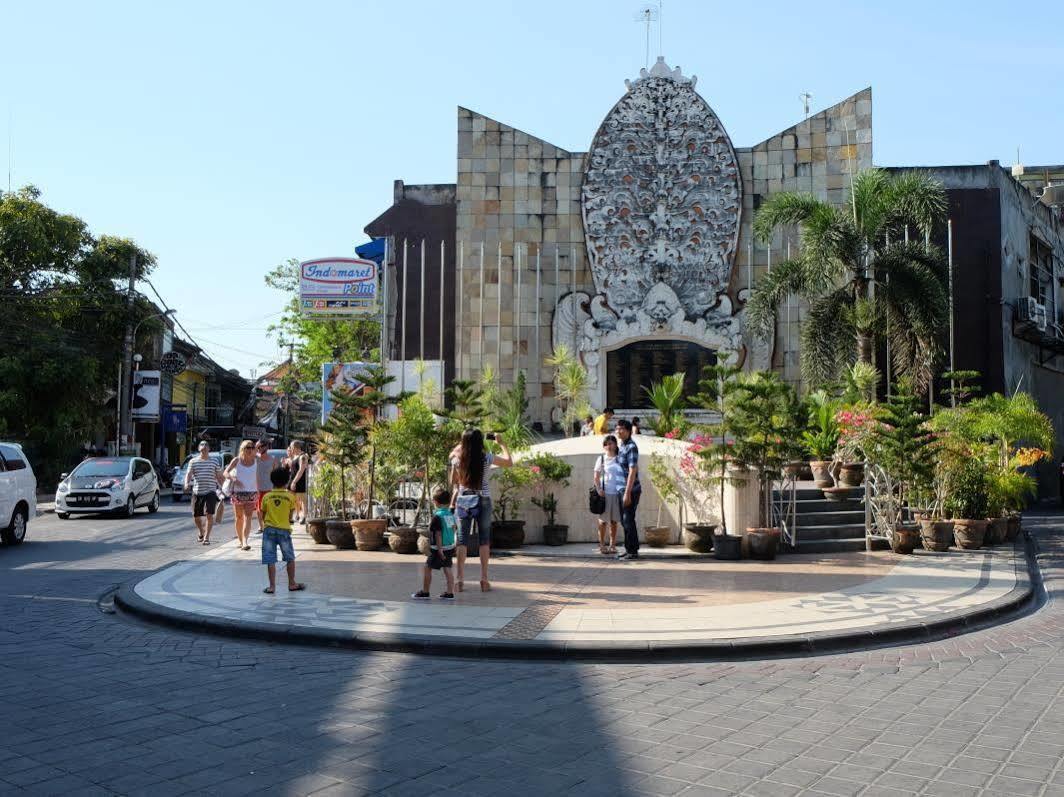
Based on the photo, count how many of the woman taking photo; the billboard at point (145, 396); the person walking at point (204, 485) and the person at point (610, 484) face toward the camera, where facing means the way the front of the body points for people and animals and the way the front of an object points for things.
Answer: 3

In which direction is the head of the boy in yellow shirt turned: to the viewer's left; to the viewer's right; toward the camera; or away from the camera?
away from the camera

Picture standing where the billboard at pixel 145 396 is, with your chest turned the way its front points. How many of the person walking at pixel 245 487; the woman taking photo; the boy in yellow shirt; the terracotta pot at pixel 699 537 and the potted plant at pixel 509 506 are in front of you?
5

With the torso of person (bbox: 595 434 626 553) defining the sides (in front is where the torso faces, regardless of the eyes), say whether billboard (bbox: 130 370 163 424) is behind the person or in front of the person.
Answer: behind

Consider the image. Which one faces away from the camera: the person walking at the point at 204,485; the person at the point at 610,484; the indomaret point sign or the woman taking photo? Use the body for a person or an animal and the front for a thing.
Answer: the woman taking photo

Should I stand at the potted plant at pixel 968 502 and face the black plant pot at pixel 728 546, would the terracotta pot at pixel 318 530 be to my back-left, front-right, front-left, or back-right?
front-right

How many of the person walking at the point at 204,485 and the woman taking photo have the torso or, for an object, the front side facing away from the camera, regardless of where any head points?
1

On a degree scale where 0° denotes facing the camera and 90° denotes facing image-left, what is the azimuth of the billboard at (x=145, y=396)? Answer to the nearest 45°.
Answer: approximately 0°

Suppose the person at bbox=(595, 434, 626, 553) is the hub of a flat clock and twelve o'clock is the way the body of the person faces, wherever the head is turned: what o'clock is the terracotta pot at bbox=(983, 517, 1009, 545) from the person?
The terracotta pot is roughly at 8 o'clock from the person.

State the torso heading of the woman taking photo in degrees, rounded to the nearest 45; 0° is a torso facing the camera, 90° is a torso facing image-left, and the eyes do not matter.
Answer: approximately 180°

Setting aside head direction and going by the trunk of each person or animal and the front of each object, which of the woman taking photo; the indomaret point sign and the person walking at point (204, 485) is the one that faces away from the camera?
the woman taking photo

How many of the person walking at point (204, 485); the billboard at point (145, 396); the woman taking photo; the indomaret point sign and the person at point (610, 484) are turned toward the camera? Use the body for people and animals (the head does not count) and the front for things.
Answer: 4

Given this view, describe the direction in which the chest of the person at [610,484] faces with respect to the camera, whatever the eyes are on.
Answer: toward the camera

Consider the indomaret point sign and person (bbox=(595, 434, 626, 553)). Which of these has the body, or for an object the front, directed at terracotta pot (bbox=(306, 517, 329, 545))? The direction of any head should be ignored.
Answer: the indomaret point sign
